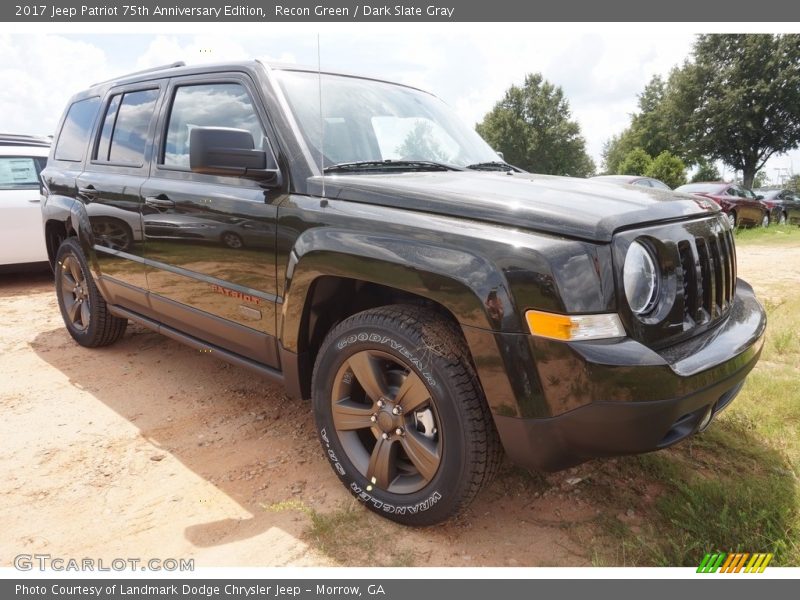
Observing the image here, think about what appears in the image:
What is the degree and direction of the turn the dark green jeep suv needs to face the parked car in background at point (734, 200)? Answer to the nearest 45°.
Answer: approximately 90° to its left

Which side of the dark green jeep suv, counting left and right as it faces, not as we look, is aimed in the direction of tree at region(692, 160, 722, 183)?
left

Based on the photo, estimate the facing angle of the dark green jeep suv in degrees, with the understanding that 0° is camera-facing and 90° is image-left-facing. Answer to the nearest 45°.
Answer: approximately 315°

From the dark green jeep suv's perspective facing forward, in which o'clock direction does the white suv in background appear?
The white suv in background is roughly at 6 o'clock from the dark green jeep suv.

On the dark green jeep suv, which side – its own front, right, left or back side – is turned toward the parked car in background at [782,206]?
left
